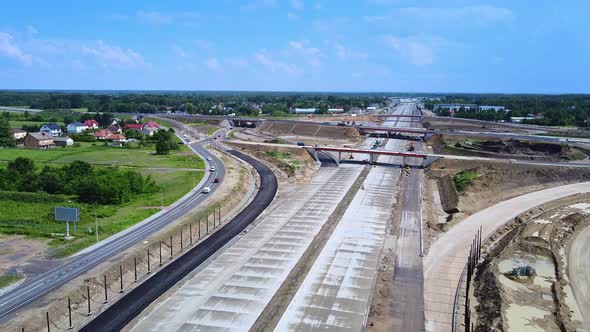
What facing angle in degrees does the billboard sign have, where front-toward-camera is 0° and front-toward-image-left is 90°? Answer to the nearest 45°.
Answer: approximately 0°
